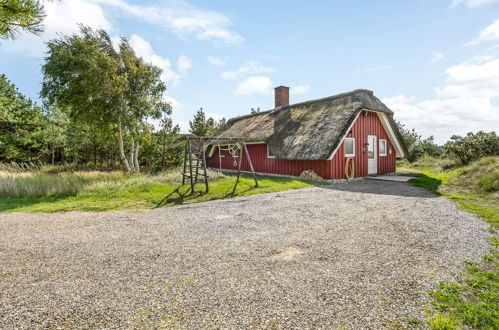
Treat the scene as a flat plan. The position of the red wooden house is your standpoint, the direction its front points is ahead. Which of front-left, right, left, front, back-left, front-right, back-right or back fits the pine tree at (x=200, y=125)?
back

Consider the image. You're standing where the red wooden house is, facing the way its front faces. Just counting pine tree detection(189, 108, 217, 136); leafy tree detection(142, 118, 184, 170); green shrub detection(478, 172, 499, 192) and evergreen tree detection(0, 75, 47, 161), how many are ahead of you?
1

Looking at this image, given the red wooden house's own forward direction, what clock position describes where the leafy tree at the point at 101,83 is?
The leafy tree is roughly at 4 o'clock from the red wooden house.

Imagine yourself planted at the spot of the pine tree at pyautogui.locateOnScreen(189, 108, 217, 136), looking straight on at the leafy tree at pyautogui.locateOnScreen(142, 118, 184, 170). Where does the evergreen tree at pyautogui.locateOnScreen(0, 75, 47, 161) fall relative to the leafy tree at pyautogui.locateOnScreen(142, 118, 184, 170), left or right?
right

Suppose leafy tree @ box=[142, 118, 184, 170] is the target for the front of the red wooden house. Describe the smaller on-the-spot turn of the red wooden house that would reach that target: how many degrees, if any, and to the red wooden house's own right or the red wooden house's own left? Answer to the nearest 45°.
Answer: approximately 135° to the red wooden house's own right

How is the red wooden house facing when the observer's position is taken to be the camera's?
facing the viewer and to the right of the viewer

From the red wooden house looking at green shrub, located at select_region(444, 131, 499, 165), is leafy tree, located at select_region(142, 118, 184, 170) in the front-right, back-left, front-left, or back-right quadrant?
back-left

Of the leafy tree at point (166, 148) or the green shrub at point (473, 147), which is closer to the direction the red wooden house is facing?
the green shrub

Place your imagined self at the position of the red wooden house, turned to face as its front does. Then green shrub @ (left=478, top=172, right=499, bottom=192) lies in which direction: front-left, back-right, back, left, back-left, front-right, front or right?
front

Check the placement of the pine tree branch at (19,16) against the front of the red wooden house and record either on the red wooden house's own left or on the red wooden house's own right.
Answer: on the red wooden house's own right

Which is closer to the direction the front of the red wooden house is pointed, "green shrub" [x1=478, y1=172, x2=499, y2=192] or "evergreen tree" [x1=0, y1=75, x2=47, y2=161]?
the green shrub
